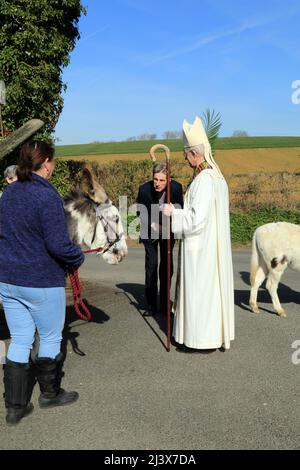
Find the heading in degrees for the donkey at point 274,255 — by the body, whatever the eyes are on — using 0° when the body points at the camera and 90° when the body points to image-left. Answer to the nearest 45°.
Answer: approximately 270°
